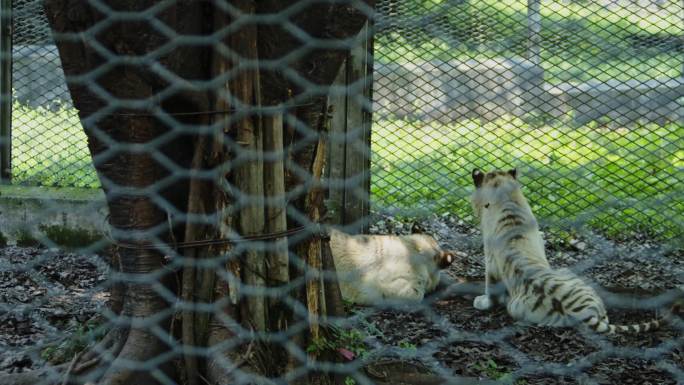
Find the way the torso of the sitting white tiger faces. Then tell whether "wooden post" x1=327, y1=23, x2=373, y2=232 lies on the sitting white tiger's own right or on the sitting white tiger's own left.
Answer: on the sitting white tiger's own left

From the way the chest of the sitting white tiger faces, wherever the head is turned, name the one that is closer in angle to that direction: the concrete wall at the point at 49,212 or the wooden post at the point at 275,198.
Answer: the concrete wall

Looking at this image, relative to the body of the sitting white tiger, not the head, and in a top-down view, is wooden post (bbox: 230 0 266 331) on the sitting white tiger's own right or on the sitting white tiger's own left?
on the sitting white tiger's own left

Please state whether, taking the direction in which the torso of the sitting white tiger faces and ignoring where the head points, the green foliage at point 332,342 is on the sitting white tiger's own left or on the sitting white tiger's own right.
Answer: on the sitting white tiger's own left

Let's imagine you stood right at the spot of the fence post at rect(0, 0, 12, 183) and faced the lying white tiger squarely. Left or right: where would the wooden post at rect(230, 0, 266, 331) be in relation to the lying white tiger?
right

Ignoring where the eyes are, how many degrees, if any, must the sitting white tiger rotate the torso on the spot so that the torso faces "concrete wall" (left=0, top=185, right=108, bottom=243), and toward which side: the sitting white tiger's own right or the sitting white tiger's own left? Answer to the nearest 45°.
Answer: approximately 45° to the sitting white tiger's own left

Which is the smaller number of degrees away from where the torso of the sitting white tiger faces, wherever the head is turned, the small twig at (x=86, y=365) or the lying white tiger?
the lying white tiger

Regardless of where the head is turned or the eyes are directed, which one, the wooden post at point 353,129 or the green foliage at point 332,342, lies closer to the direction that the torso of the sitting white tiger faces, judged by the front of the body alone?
the wooden post

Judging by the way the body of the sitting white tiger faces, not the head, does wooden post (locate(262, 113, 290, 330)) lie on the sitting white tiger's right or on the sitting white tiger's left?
on the sitting white tiger's left

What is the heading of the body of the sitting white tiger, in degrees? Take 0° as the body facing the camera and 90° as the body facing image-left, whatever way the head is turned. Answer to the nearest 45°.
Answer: approximately 135°

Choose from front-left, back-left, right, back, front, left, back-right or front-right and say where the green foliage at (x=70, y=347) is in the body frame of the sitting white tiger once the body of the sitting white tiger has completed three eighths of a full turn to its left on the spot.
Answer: front-right

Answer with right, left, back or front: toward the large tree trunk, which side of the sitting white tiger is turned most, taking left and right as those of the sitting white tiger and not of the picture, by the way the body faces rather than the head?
left

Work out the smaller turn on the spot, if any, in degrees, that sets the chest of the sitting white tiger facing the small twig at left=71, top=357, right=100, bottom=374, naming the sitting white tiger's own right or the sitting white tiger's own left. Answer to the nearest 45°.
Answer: approximately 90° to the sitting white tiger's own left
